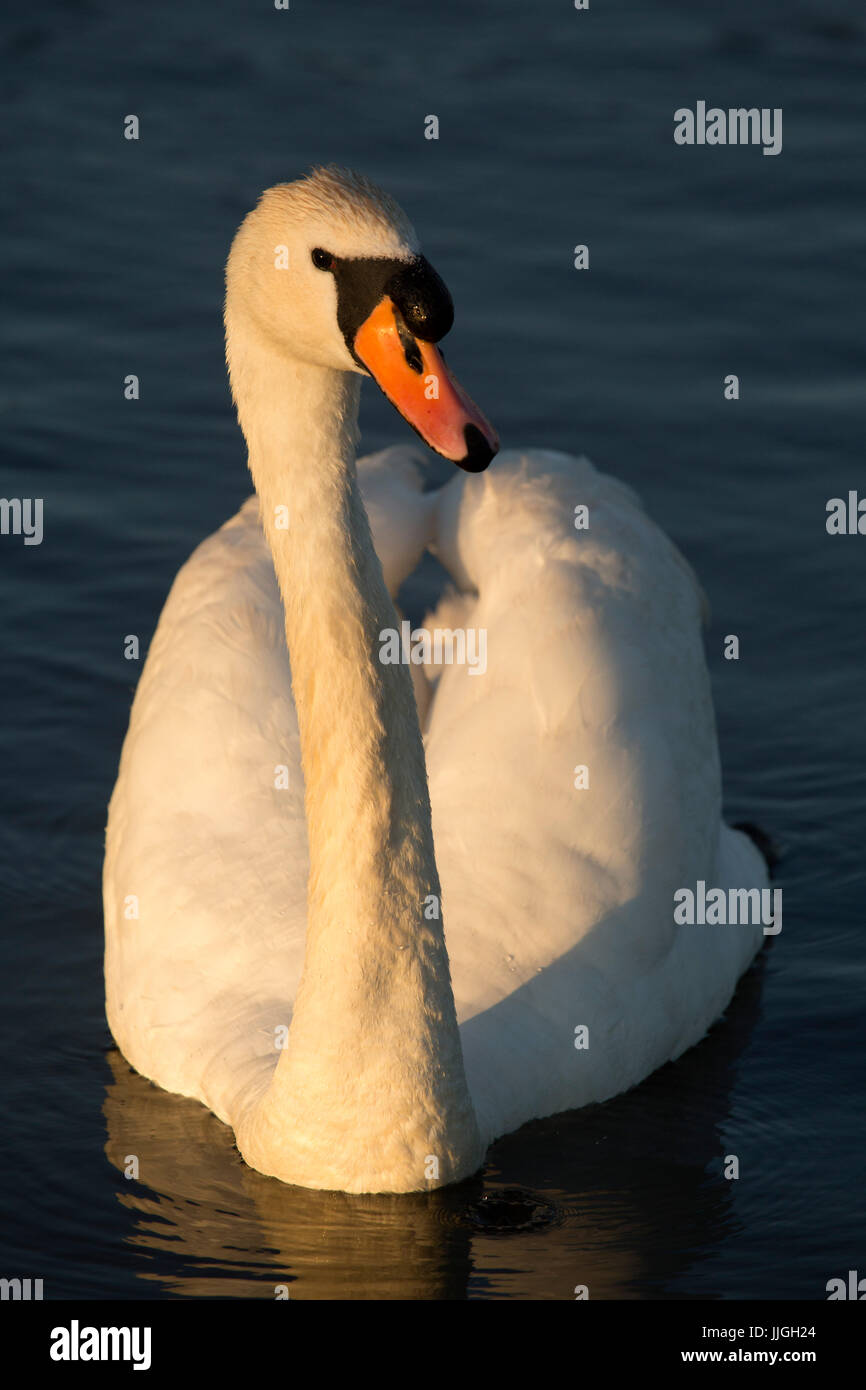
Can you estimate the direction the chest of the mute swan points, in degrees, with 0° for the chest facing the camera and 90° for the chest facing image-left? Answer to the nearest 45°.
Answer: approximately 0°
